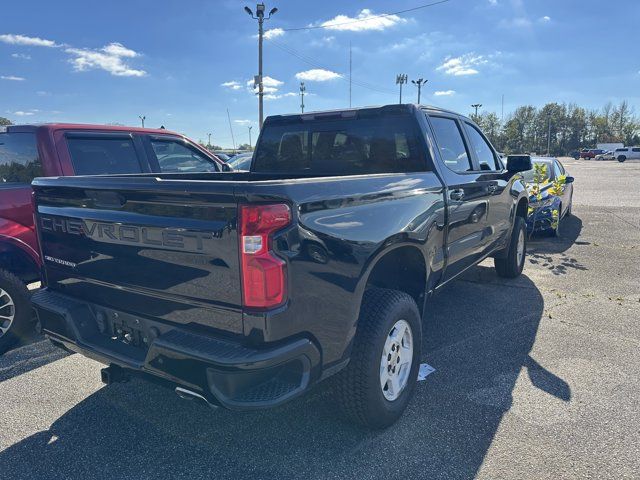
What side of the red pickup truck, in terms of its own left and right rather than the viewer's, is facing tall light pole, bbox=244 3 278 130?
front

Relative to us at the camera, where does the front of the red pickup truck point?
facing away from the viewer and to the right of the viewer

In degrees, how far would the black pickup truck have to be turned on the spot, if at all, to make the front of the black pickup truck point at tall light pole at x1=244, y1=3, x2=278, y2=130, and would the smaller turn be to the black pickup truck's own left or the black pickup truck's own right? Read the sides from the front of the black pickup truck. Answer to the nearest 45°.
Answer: approximately 45° to the black pickup truck's own left

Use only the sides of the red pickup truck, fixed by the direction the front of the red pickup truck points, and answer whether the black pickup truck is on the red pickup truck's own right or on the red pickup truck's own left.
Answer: on the red pickup truck's own right

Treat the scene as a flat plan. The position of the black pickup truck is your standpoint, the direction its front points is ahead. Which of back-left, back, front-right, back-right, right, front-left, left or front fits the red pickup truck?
left

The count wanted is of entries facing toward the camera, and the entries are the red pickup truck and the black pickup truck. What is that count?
0

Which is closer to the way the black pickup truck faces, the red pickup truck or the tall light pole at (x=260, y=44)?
the tall light pole

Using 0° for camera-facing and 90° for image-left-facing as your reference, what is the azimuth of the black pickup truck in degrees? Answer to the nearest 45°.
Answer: approximately 225°
